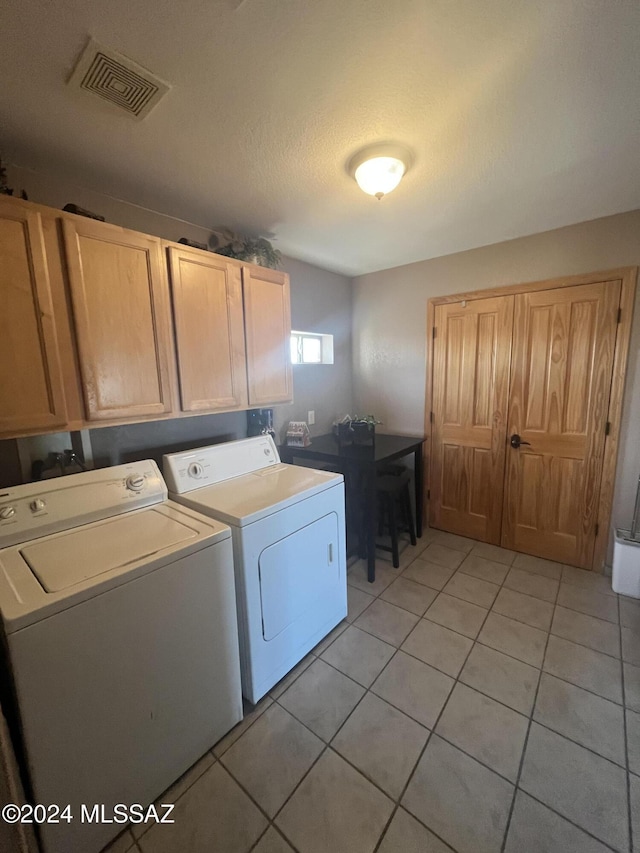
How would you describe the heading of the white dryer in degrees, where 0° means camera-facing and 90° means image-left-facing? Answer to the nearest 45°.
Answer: approximately 315°

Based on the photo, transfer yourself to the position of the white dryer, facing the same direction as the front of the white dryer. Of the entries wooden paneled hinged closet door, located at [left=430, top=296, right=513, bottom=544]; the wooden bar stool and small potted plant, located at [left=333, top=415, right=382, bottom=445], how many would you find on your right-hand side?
0

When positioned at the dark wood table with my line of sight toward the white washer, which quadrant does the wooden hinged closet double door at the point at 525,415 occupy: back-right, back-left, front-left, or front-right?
back-left

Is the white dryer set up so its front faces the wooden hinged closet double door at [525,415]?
no

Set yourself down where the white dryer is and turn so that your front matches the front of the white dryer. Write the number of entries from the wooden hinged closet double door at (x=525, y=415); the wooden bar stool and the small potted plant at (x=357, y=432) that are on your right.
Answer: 0

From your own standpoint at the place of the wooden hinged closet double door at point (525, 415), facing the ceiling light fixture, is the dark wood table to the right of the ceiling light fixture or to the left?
right

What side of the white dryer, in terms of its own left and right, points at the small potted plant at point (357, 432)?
left

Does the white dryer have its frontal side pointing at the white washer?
no

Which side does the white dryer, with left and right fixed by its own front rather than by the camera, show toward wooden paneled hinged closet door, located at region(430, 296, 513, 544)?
left

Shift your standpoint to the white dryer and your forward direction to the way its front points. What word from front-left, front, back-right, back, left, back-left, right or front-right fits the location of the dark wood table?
left
